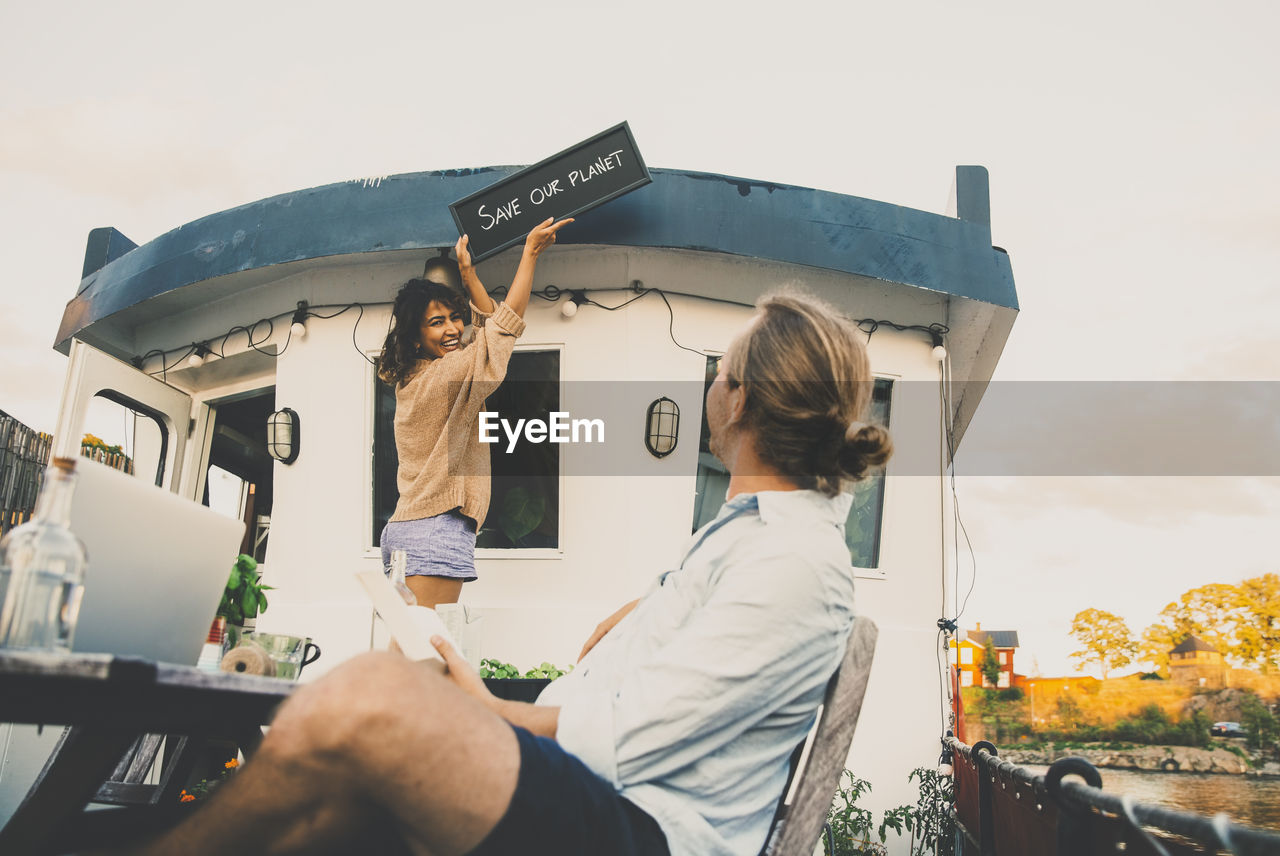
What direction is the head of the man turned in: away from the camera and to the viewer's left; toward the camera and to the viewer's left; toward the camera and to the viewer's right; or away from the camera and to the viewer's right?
away from the camera and to the viewer's left

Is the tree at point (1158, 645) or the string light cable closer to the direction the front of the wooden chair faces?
the string light cable

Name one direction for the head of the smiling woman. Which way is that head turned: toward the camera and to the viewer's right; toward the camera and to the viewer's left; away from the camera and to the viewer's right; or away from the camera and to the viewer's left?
toward the camera and to the viewer's right

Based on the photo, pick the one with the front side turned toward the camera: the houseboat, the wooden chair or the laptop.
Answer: the houseboat

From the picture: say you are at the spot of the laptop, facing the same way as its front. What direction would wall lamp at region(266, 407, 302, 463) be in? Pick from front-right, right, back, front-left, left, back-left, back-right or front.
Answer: front-right

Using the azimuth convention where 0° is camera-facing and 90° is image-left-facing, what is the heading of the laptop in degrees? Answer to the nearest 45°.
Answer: approximately 135°

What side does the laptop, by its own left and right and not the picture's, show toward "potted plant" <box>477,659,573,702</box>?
right

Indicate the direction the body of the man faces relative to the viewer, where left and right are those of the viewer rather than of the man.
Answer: facing to the left of the viewer

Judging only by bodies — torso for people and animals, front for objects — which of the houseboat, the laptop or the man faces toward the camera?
the houseboat

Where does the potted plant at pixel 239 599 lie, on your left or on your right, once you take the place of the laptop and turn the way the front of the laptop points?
on your right

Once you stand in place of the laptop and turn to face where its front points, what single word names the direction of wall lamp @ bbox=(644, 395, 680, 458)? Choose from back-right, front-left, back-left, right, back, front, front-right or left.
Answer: right

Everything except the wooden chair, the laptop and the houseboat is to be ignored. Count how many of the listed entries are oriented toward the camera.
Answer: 1

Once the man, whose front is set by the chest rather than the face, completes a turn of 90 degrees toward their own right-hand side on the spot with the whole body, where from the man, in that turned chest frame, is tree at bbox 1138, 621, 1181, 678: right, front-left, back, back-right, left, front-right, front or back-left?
front-right

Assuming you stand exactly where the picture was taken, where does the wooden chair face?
facing to the left of the viewer

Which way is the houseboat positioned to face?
toward the camera
